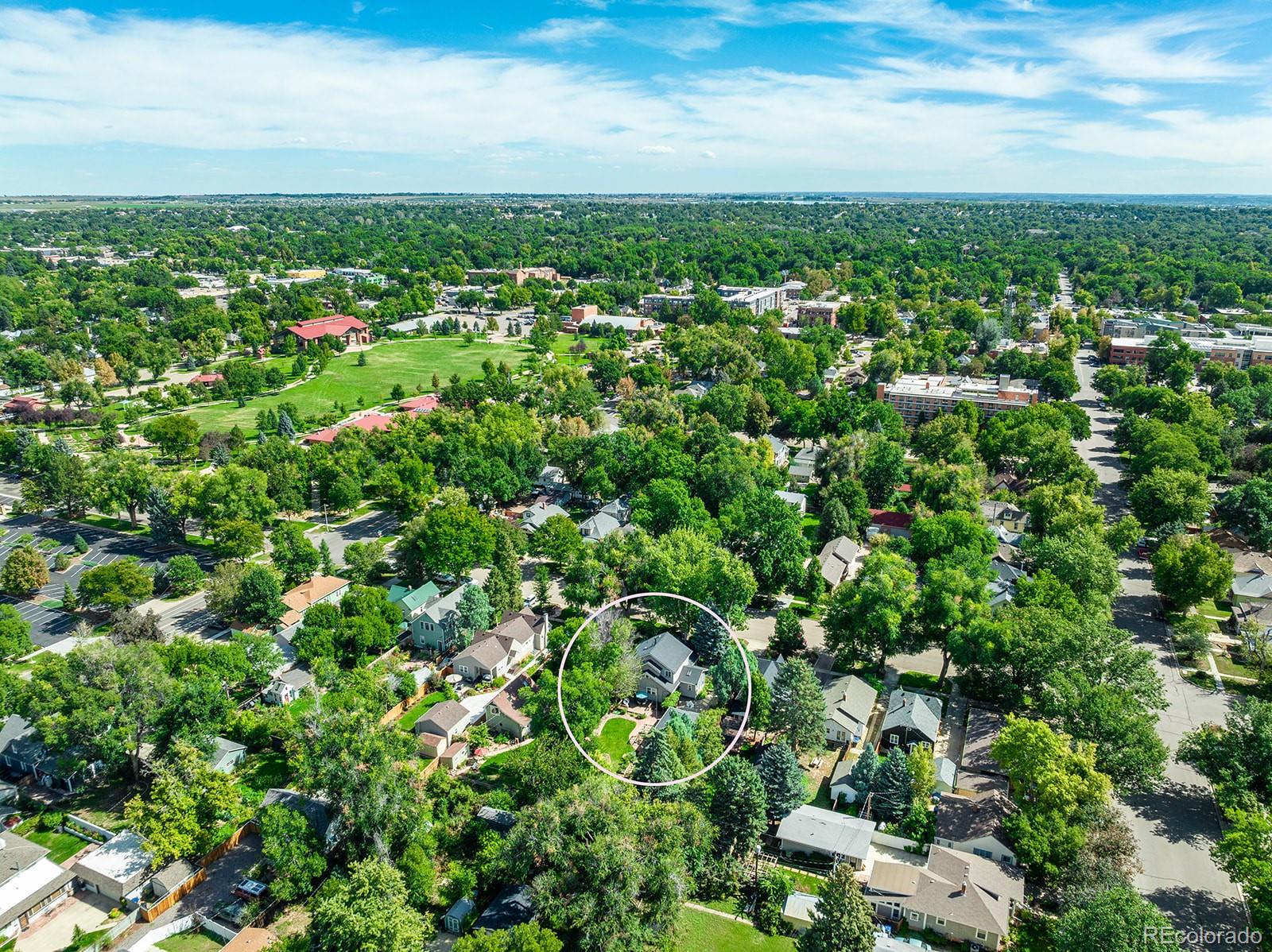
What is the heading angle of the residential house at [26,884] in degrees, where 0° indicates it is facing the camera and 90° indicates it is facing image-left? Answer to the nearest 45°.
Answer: approximately 315°

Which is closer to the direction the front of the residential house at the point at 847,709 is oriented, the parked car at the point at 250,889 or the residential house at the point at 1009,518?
the residential house

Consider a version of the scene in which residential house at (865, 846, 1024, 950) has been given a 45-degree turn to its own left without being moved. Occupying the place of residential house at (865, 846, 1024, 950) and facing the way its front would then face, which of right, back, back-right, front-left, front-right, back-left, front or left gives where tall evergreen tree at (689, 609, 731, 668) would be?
left

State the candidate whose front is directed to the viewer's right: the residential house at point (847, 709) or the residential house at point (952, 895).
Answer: the residential house at point (952, 895)

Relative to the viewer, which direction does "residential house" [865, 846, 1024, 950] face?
to the viewer's right

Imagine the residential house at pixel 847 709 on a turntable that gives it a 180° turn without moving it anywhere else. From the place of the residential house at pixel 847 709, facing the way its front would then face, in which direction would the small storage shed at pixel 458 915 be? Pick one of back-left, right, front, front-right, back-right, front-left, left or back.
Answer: front-right

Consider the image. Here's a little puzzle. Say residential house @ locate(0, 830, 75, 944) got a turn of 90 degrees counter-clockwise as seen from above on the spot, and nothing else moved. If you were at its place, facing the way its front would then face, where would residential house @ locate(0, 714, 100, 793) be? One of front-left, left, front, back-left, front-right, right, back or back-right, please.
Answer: front-left

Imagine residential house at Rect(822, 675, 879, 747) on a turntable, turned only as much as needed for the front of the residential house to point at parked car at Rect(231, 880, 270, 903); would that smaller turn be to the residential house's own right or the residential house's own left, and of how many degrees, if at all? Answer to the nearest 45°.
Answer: approximately 135° to the residential house's own left

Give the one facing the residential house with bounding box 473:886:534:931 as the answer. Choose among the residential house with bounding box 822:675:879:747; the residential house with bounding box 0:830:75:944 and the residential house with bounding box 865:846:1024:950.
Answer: the residential house with bounding box 0:830:75:944

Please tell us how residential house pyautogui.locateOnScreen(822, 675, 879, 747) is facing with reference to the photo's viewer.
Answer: facing away from the viewer

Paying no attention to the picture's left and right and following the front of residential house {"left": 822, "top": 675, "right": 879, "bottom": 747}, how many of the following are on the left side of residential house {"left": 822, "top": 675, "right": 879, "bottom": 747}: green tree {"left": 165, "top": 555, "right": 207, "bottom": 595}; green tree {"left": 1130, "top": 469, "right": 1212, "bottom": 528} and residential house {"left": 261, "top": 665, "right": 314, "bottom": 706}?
2

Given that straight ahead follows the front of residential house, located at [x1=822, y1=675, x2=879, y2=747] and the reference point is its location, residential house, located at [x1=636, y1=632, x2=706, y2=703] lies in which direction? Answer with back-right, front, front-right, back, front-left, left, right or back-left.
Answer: left

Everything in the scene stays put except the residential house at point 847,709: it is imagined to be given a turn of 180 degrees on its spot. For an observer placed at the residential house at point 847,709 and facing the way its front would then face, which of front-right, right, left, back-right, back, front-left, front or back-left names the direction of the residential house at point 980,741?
left
